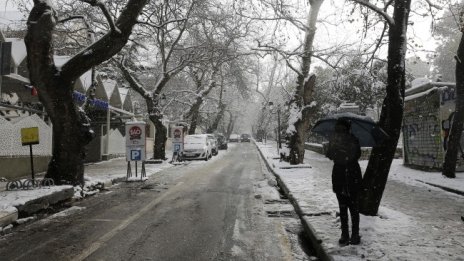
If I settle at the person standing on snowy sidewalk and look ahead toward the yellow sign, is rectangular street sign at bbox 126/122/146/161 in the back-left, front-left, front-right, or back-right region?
front-right

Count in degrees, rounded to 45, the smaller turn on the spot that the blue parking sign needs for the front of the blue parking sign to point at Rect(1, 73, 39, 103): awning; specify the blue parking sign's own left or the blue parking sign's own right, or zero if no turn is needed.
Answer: approximately 90° to the blue parking sign's own right

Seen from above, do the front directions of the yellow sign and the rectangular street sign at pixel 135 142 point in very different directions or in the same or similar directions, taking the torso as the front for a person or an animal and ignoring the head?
same or similar directions

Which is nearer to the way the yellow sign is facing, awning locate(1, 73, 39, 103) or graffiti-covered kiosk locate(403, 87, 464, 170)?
the graffiti-covered kiosk

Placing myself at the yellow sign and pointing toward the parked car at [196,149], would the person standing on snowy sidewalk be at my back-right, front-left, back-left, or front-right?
back-right

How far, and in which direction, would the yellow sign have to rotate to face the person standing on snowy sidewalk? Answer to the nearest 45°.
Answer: approximately 45° to its left

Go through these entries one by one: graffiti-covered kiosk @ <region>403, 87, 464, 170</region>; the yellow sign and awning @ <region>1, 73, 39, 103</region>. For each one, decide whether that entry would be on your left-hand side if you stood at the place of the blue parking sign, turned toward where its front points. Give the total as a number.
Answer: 1

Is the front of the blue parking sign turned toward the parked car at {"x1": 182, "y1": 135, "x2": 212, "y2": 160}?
no

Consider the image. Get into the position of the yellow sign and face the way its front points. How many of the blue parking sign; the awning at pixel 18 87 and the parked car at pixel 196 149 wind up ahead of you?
0

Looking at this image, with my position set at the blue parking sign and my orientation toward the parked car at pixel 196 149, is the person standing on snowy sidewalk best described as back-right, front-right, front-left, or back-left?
back-right

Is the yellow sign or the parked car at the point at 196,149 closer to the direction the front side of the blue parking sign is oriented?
the yellow sign

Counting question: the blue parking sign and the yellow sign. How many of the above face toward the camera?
2

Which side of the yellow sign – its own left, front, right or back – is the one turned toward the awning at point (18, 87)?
back

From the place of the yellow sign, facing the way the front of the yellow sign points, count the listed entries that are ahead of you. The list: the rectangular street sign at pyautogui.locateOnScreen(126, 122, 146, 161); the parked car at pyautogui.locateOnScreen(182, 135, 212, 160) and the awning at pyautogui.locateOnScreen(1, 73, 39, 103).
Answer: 0

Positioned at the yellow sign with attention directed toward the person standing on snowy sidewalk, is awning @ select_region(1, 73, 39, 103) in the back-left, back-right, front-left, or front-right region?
back-left

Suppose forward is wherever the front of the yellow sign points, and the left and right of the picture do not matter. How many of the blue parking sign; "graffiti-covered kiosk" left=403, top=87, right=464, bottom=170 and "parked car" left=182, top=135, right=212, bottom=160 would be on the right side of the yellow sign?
0

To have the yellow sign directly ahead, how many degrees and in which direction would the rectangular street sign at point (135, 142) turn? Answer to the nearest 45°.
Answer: approximately 45° to its right

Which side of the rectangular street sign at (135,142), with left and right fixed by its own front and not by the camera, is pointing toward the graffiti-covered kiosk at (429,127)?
left

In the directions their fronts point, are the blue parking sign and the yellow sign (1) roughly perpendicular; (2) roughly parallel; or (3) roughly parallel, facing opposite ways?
roughly parallel

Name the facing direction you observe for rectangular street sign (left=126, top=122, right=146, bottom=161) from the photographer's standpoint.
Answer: facing the viewer

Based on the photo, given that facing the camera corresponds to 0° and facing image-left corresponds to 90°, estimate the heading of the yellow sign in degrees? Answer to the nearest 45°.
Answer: approximately 0°
